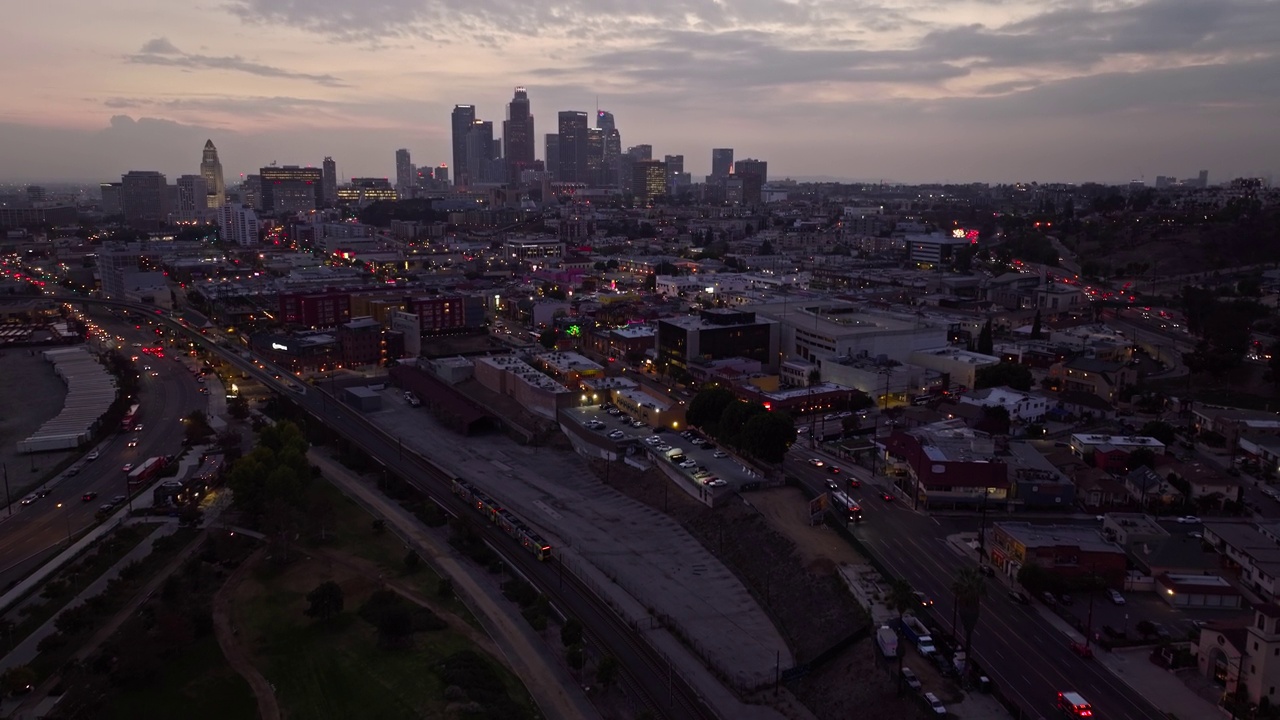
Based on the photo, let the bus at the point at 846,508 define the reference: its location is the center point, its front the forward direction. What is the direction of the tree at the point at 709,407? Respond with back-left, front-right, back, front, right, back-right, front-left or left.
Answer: back

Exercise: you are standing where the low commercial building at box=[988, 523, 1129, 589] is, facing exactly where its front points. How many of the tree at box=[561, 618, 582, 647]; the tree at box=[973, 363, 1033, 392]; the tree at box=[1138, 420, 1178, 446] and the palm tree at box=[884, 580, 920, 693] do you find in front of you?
2

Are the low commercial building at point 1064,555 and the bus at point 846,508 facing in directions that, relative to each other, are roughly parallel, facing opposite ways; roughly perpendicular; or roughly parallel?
roughly perpendicular

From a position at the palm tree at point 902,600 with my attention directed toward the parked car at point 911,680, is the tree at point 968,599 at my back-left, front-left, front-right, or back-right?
front-left

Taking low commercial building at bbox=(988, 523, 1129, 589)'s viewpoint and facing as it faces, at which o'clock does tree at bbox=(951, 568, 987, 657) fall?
The tree is roughly at 11 o'clock from the low commercial building.

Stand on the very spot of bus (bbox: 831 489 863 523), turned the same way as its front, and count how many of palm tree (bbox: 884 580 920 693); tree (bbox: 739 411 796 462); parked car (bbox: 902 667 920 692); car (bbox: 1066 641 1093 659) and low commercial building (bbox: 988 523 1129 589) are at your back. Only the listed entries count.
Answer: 1

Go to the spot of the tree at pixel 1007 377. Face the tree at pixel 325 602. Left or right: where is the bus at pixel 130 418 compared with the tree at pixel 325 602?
right

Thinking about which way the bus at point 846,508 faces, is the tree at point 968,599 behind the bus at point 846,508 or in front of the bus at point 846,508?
in front

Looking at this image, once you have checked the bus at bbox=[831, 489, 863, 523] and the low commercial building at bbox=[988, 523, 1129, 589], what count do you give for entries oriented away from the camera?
0

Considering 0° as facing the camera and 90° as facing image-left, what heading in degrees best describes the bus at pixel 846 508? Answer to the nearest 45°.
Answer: approximately 315°

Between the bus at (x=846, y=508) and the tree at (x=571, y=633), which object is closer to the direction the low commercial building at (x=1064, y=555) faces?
the tree

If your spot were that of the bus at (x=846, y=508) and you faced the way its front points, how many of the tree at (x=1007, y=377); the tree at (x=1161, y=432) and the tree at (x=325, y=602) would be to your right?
1

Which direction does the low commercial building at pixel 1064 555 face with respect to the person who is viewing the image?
facing the viewer and to the left of the viewer

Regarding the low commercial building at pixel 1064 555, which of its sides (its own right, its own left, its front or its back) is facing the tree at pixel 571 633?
front

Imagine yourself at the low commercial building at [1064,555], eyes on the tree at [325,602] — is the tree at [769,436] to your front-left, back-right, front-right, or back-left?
front-right

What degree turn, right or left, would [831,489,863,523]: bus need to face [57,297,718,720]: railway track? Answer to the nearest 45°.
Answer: approximately 90° to its right

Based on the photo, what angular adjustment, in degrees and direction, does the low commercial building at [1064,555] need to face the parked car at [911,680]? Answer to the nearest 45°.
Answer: approximately 45° to its left

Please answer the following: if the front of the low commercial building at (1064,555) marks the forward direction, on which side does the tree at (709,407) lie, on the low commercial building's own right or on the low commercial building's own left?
on the low commercial building's own right

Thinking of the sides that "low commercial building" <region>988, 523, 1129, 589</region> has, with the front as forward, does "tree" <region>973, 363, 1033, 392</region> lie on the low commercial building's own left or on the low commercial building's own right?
on the low commercial building's own right
